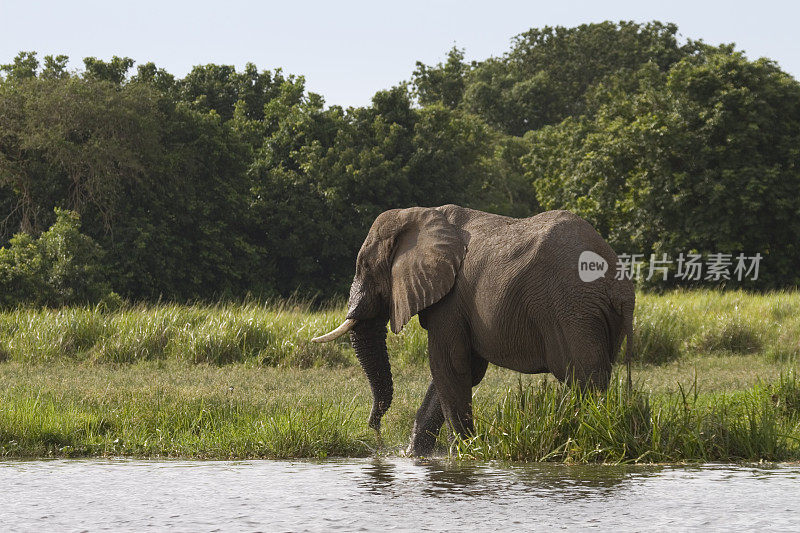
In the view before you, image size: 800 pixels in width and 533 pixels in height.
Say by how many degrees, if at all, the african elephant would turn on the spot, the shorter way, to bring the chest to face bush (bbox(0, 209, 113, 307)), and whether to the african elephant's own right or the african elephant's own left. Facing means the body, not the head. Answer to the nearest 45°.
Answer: approximately 45° to the african elephant's own right

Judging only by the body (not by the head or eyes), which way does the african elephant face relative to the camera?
to the viewer's left
